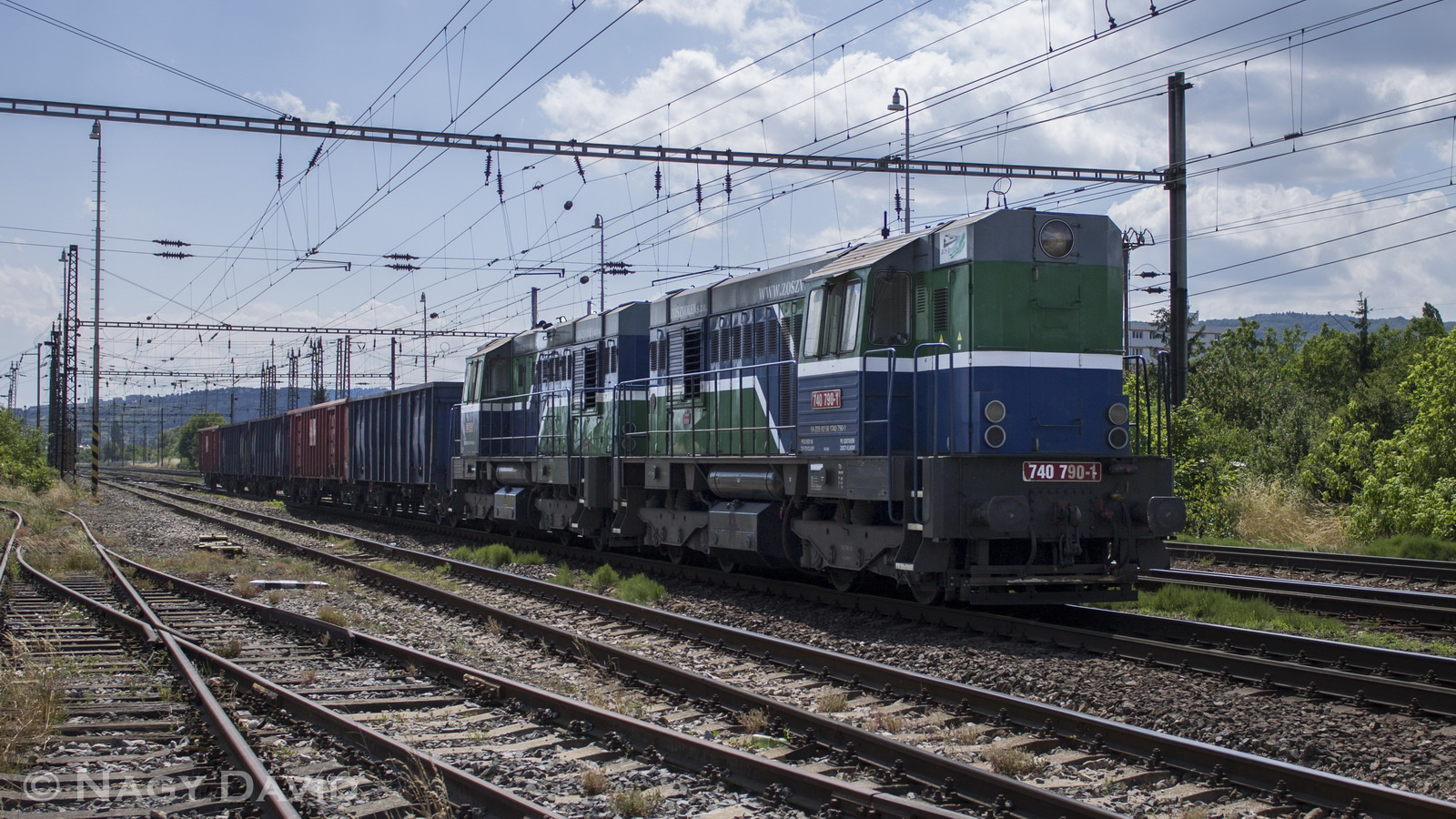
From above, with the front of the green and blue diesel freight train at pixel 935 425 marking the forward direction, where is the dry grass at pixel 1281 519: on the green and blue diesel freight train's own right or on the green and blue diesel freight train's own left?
on the green and blue diesel freight train's own left

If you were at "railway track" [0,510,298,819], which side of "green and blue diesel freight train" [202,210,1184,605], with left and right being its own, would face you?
right

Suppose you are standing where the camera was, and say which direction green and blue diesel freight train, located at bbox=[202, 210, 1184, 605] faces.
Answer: facing the viewer and to the right of the viewer

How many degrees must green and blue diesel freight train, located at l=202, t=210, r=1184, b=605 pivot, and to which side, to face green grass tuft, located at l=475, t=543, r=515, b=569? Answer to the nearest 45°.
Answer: approximately 180°

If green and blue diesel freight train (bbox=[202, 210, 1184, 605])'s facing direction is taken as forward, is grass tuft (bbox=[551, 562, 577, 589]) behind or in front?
in front

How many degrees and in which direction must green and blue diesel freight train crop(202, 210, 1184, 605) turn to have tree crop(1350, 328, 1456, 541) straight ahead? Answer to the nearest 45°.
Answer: approximately 90° to its left

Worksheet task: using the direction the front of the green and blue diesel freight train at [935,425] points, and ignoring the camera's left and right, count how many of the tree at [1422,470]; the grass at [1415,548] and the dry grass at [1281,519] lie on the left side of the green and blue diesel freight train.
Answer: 3

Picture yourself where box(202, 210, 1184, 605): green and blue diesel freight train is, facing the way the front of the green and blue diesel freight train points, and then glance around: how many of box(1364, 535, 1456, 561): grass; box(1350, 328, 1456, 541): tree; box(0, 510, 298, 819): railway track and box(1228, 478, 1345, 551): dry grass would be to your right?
1

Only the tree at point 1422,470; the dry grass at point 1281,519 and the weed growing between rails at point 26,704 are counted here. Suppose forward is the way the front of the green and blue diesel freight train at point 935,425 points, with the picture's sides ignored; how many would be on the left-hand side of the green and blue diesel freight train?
2
